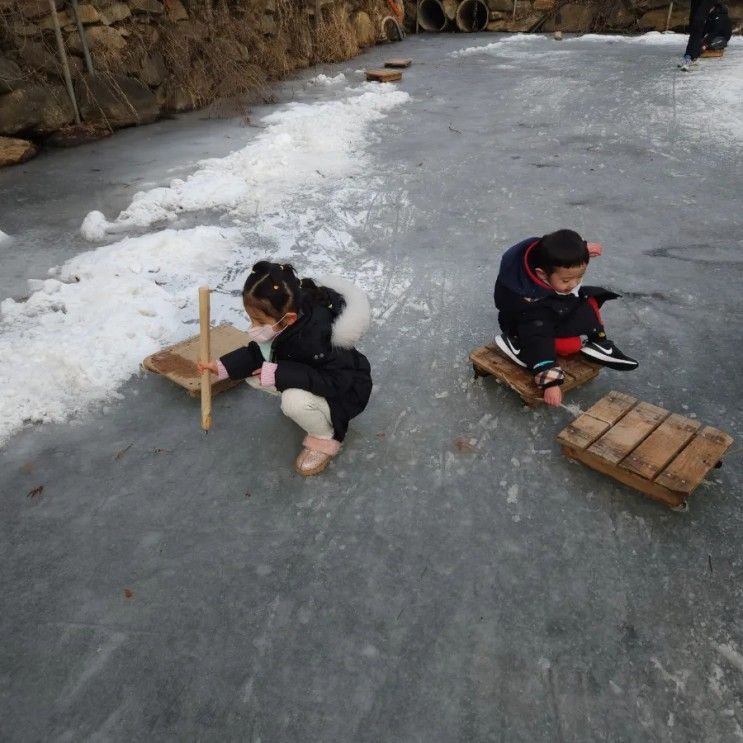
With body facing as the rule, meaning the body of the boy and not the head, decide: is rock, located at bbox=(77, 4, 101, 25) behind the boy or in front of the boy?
behind

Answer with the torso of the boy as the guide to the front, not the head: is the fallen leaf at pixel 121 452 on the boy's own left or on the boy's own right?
on the boy's own right

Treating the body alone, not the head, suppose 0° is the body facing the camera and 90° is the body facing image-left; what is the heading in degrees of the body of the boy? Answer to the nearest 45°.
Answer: approximately 315°

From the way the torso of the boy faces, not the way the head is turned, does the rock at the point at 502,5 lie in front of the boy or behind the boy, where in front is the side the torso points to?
behind

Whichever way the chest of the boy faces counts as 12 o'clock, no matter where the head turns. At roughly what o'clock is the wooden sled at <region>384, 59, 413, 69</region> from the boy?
The wooden sled is roughly at 7 o'clock from the boy.

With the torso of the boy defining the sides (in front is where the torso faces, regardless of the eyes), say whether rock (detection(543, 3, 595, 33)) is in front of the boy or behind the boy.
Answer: behind

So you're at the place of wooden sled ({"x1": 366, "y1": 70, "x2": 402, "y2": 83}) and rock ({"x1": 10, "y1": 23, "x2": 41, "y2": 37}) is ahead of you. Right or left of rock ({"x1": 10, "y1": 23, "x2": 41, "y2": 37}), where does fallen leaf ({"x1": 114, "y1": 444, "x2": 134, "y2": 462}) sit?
left

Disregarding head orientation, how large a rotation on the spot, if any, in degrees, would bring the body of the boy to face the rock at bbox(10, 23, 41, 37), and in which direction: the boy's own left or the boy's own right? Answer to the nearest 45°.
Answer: approximately 180°
